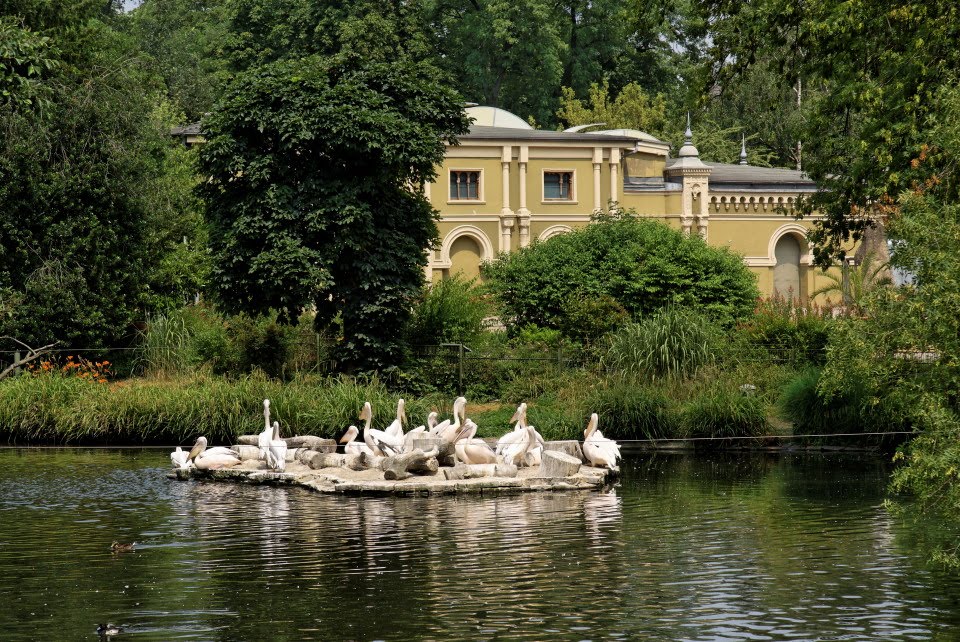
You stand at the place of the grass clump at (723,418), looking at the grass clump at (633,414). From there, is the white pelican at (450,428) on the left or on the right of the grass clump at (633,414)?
left

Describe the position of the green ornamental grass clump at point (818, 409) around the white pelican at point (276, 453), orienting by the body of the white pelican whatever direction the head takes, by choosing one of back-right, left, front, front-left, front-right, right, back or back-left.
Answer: left

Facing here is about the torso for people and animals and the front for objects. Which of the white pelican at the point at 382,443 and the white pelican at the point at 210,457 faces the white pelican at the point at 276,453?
the white pelican at the point at 382,443

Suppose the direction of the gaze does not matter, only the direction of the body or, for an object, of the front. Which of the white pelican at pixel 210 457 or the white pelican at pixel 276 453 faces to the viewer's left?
the white pelican at pixel 210 457

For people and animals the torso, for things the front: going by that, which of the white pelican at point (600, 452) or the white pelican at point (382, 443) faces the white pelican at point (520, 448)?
the white pelican at point (600, 452)

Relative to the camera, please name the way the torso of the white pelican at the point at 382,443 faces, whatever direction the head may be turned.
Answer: to the viewer's left

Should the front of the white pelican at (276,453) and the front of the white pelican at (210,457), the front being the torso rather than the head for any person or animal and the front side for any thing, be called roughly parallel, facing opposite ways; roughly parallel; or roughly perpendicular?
roughly perpendicular

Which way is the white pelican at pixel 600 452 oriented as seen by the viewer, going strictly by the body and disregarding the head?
to the viewer's left

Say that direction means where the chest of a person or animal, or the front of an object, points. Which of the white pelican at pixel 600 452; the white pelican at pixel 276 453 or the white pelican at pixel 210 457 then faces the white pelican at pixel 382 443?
the white pelican at pixel 600 452

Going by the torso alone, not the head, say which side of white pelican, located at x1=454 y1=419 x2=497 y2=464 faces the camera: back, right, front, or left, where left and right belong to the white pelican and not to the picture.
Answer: left

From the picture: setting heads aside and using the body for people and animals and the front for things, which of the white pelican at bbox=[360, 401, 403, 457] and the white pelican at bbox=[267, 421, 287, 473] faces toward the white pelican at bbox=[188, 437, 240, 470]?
the white pelican at bbox=[360, 401, 403, 457]

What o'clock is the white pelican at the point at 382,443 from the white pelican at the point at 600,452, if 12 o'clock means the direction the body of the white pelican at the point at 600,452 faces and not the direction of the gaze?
the white pelican at the point at 382,443 is roughly at 12 o'clock from the white pelican at the point at 600,452.

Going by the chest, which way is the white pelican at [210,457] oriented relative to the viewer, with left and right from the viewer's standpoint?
facing to the left of the viewer

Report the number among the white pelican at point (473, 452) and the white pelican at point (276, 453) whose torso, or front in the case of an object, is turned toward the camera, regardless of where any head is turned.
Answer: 1

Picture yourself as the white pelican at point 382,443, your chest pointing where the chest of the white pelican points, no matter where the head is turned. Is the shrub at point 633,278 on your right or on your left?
on your right

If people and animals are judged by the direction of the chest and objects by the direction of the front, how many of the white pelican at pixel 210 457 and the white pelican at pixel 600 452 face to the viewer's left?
2

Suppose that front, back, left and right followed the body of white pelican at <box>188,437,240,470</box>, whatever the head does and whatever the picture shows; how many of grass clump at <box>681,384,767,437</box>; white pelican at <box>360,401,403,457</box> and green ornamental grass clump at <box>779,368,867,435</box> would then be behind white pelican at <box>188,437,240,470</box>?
3
